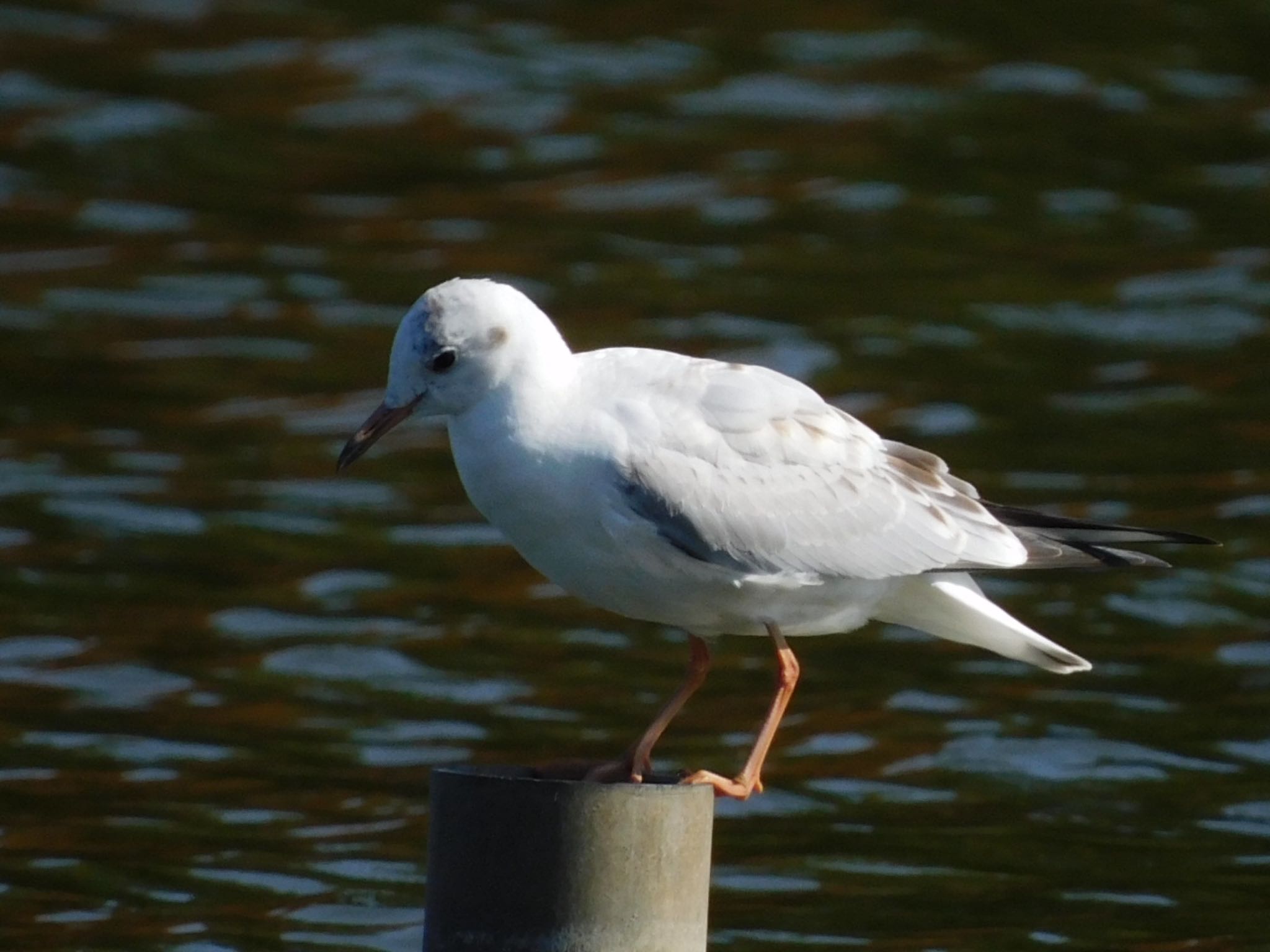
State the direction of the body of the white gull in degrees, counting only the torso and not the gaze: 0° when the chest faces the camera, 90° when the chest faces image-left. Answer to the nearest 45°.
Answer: approximately 90°
